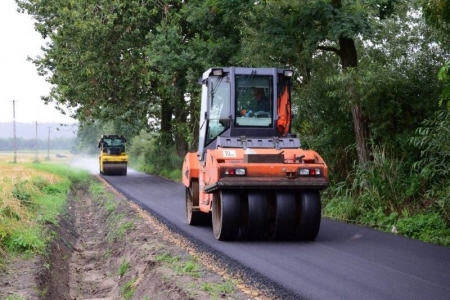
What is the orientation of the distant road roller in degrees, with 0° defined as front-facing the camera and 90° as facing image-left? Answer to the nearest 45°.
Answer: approximately 0°

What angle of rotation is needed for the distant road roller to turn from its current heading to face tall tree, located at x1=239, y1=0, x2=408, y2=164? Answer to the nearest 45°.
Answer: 0° — it already faces it
